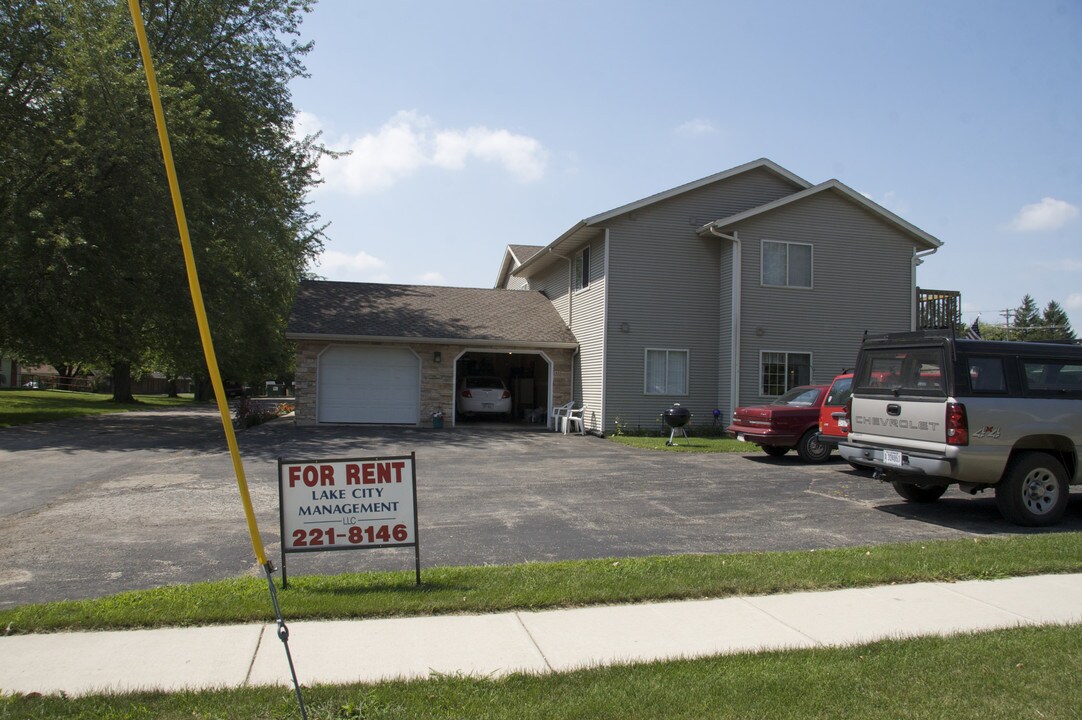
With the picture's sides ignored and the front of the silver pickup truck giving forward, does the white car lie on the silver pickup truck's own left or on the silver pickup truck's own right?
on the silver pickup truck's own left

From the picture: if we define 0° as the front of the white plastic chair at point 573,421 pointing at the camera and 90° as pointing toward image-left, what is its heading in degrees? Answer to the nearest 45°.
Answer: approximately 90°

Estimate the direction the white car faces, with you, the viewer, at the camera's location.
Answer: facing away from the viewer

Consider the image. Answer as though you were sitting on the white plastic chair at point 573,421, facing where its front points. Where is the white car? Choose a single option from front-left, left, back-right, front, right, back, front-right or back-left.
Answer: front-right

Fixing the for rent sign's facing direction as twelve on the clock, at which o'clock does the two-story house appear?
The two-story house is roughly at 7 o'clock from the for rent sign.

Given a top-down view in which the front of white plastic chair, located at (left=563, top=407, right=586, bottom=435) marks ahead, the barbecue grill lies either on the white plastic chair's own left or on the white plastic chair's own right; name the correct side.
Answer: on the white plastic chair's own left

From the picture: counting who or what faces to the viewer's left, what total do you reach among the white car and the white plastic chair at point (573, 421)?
1

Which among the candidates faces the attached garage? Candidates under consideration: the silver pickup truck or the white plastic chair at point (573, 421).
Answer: the white plastic chair

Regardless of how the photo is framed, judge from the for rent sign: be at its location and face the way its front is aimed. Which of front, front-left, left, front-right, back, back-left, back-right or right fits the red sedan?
back-left

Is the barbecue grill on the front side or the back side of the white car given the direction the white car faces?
on the back side

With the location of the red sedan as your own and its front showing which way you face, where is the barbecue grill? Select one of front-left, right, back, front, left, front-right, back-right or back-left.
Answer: left
